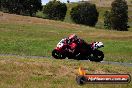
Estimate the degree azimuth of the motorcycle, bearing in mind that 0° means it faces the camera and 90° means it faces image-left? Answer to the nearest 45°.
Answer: approximately 90°
